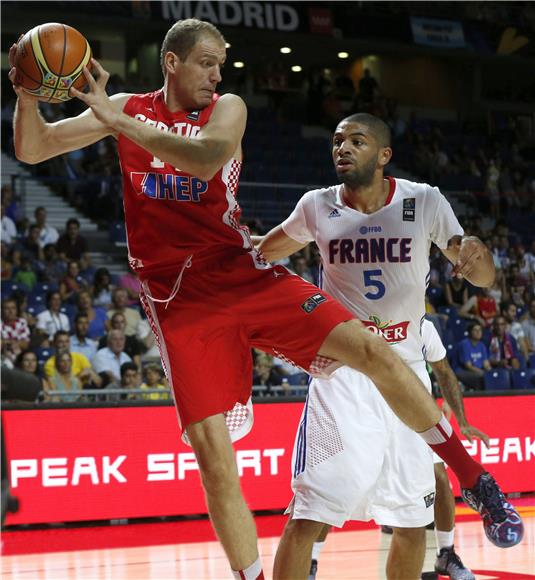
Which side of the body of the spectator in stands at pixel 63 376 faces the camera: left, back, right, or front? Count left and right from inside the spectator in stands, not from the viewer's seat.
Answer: front

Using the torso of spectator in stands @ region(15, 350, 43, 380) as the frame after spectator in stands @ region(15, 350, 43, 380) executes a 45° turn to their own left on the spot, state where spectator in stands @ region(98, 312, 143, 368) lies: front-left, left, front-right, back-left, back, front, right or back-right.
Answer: front-left

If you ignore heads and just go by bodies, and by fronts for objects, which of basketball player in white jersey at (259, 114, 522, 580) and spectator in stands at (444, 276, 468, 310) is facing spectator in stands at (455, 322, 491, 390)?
spectator in stands at (444, 276, 468, 310)

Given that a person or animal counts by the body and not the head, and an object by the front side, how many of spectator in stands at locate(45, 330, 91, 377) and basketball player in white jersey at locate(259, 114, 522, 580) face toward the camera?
2

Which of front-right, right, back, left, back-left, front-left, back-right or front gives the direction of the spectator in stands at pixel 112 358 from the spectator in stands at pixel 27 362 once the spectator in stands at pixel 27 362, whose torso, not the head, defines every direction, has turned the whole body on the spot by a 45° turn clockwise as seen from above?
back-left

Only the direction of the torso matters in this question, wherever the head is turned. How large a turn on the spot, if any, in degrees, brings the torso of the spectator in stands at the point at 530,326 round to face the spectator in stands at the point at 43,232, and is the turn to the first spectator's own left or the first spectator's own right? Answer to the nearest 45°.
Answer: approximately 45° to the first spectator's own right
